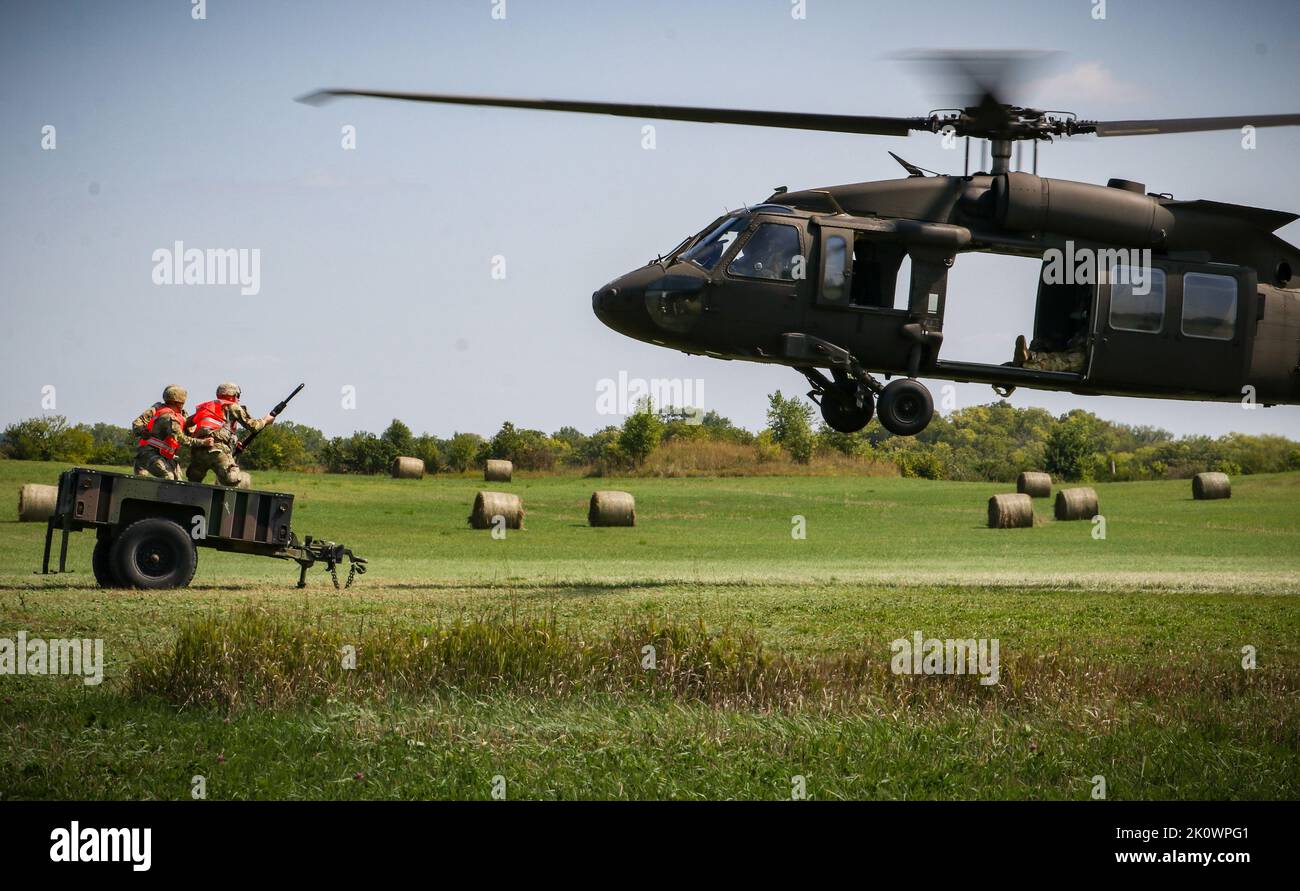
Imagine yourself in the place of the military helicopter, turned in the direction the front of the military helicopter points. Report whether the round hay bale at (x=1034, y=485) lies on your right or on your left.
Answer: on your right

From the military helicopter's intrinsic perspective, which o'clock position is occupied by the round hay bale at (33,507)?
The round hay bale is roughly at 1 o'clock from the military helicopter.

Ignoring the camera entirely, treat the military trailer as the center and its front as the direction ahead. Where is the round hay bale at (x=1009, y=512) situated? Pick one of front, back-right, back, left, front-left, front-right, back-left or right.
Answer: front-left

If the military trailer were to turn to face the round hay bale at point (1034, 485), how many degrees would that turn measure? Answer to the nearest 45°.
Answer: approximately 45° to its left

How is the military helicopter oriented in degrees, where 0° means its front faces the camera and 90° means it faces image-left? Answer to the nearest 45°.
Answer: approximately 90°

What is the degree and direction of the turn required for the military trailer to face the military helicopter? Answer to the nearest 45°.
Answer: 0° — it already faces it

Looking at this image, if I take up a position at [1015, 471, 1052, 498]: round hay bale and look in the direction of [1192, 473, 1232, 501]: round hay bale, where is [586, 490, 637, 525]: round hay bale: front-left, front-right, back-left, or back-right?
back-right

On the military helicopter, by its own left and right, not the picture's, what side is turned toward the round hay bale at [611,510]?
right

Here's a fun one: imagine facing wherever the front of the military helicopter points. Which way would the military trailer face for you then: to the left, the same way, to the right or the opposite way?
the opposite way

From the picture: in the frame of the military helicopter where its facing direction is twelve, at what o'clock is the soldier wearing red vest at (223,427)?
The soldier wearing red vest is roughly at 12 o'clock from the military helicopter.

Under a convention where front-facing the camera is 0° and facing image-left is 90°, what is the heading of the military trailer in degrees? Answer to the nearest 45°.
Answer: approximately 270°
